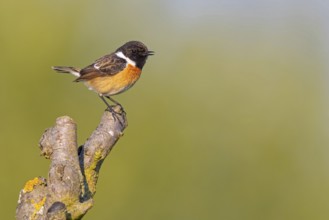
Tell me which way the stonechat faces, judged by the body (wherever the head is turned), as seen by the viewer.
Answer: to the viewer's right
